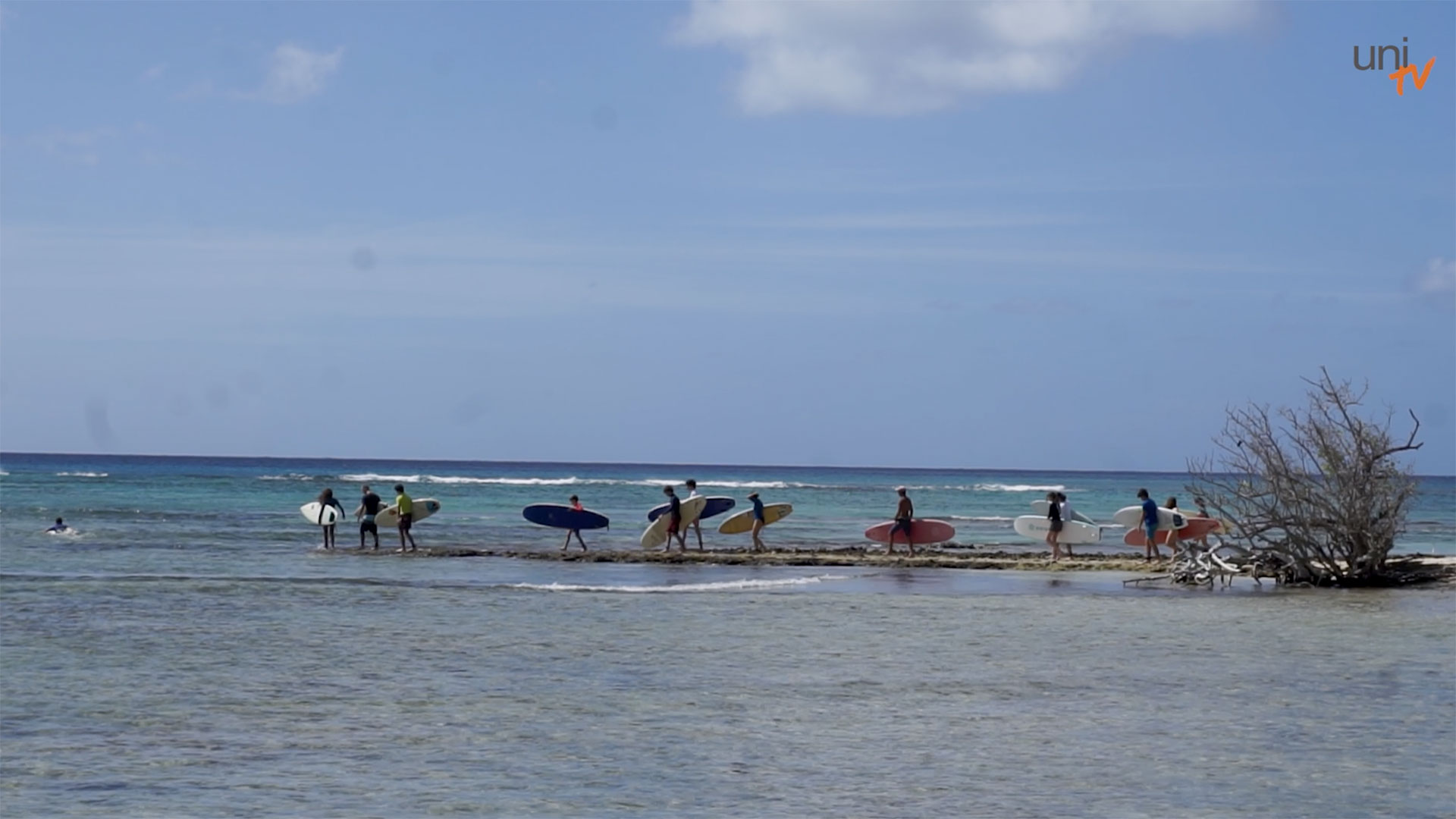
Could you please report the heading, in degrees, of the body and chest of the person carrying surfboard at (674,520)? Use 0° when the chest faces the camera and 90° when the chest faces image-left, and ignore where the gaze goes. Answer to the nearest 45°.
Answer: approximately 90°

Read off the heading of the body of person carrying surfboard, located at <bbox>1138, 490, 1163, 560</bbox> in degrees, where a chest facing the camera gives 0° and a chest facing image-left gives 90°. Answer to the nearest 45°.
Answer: approximately 90°

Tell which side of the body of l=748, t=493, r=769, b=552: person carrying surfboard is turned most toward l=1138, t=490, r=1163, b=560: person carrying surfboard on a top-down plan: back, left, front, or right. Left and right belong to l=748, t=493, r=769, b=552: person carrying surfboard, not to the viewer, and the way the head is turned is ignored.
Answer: back

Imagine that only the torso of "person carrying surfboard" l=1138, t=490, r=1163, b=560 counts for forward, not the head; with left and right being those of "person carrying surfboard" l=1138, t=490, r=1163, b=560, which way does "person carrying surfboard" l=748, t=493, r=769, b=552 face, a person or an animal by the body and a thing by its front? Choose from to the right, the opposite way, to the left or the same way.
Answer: the same way

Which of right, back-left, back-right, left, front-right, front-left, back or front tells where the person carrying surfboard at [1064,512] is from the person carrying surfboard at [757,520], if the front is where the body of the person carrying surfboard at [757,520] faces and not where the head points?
back

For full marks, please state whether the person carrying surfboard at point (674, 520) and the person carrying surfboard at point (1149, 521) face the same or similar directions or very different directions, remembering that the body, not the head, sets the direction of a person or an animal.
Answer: same or similar directions

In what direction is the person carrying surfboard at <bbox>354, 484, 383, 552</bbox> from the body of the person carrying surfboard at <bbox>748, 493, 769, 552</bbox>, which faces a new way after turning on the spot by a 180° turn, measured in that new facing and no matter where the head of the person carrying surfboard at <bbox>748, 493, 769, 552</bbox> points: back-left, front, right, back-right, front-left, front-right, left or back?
back

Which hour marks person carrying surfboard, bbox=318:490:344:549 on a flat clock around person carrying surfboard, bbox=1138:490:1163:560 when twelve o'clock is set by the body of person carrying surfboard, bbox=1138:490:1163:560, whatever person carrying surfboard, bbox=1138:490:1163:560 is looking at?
person carrying surfboard, bbox=318:490:344:549 is roughly at 12 o'clock from person carrying surfboard, bbox=1138:490:1163:560.

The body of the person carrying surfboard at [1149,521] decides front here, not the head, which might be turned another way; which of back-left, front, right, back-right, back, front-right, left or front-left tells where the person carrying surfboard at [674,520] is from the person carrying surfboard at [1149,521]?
front

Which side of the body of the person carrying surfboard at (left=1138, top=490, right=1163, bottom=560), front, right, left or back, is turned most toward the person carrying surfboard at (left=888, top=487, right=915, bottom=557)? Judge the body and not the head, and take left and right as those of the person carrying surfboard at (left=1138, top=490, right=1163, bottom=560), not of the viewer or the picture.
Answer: front

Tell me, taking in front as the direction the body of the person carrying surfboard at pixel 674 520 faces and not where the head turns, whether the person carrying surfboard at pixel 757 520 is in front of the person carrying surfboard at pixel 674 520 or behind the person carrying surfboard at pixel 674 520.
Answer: behind

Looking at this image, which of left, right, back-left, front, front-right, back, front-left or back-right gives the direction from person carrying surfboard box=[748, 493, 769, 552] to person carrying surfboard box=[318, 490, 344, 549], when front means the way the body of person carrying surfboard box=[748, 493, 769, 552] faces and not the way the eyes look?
front

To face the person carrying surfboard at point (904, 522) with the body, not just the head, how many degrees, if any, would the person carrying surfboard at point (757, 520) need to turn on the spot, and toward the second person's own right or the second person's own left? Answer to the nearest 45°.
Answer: approximately 180°

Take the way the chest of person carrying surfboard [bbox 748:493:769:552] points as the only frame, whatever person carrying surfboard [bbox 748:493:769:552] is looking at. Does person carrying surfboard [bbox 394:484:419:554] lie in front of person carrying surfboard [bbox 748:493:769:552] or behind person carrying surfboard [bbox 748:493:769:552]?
in front

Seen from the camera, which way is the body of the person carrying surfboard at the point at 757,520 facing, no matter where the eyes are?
to the viewer's left

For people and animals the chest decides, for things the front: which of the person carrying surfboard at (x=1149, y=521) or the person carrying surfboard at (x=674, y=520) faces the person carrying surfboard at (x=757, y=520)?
the person carrying surfboard at (x=1149, y=521)

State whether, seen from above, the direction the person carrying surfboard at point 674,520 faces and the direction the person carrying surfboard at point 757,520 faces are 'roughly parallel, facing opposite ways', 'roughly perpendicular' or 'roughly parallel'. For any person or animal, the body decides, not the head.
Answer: roughly parallel

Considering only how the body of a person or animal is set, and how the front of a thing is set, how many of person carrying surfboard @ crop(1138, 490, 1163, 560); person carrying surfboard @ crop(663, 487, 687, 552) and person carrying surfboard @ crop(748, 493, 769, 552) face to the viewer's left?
3
